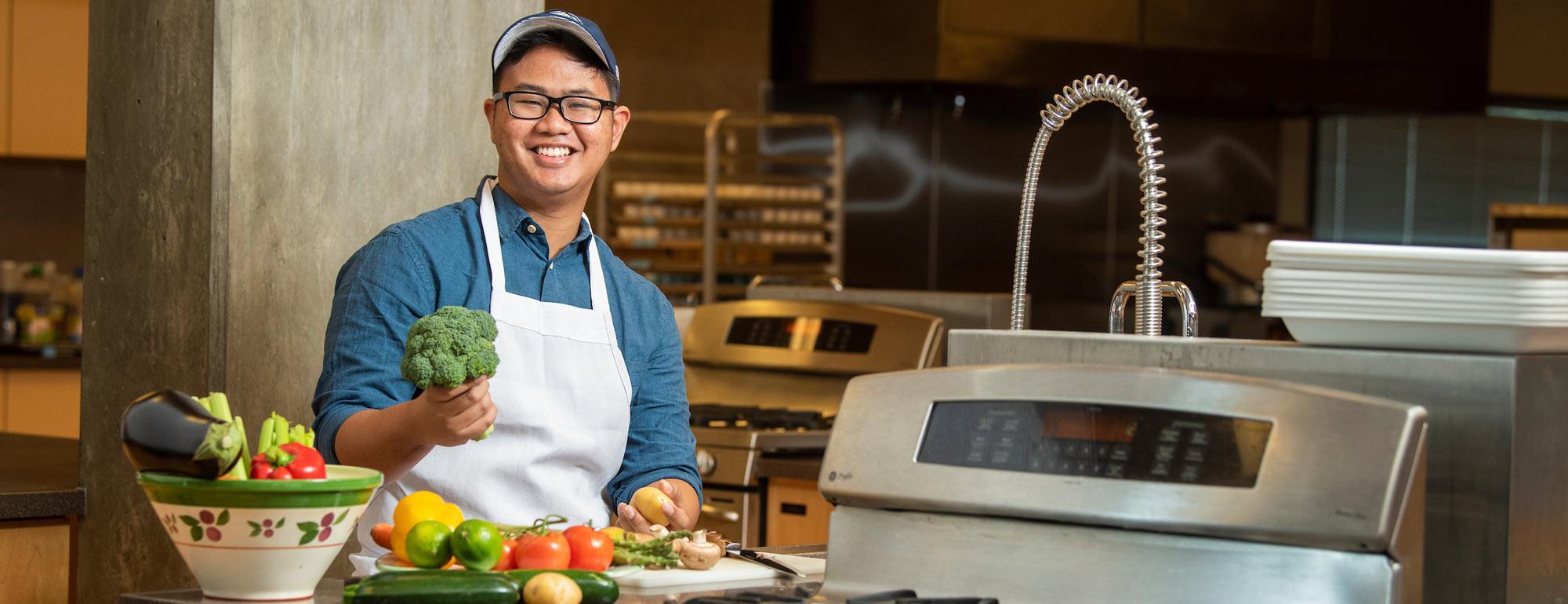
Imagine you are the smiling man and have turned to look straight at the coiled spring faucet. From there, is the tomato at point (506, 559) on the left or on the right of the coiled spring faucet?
right

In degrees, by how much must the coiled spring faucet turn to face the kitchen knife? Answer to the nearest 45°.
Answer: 0° — it already faces it

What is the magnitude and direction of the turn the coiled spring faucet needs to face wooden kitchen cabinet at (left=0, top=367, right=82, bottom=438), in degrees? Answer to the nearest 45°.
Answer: approximately 45° to its right

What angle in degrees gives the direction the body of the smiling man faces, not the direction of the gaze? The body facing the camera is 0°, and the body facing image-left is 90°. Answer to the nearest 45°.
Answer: approximately 0°

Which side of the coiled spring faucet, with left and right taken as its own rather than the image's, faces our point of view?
left

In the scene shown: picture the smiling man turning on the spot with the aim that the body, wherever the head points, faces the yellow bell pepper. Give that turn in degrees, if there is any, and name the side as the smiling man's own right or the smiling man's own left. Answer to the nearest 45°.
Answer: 0° — they already face it

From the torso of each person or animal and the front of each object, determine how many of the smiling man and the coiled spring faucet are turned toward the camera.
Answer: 1

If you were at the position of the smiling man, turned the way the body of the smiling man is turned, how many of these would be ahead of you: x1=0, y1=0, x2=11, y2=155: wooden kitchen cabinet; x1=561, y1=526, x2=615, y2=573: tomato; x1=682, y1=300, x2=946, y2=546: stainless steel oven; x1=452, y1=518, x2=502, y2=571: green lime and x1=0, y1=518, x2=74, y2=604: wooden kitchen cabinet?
2
